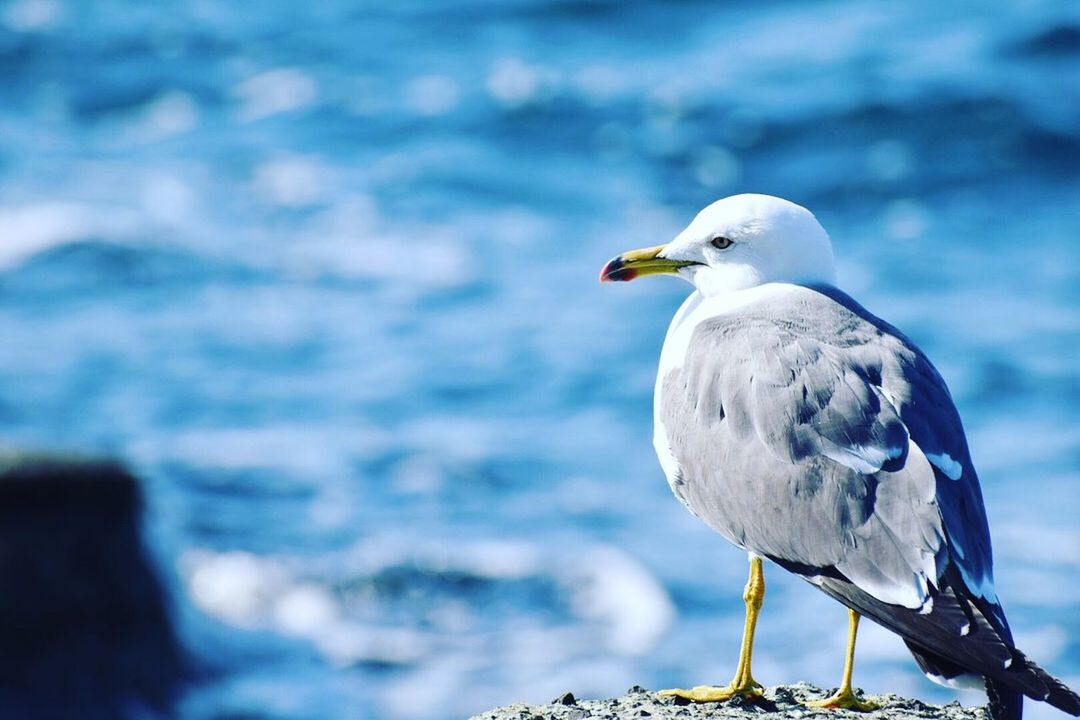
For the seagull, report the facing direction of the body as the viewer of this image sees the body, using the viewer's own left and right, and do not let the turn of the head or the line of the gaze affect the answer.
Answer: facing away from the viewer and to the left of the viewer

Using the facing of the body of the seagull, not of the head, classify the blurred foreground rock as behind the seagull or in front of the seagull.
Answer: in front
